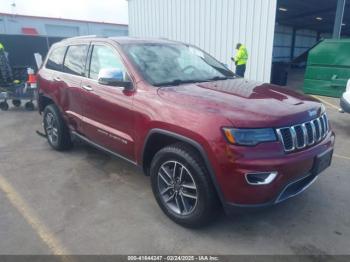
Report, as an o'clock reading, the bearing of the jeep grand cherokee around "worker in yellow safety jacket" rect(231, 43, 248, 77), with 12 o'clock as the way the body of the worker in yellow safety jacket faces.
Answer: The jeep grand cherokee is roughly at 9 o'clock from the worker in yellow safety jacket.

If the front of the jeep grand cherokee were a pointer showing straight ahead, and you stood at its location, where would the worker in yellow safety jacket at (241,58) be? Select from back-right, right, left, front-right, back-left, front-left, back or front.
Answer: back-left

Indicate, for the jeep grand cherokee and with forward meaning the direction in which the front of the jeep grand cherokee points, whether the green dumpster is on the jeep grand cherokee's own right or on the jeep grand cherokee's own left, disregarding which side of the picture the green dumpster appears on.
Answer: on the jeep grand cherokee's own left

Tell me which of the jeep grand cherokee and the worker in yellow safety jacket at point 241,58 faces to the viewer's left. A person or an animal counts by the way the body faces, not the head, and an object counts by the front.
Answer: the worker in yellow safety jacket

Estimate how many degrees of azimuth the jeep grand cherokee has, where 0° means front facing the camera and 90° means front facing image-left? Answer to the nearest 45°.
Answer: approximately 315°

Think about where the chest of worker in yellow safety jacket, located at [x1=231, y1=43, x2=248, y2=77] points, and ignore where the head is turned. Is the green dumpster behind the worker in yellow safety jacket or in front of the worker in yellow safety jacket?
behind

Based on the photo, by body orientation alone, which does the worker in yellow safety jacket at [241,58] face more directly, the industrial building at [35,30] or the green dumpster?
the industrial building

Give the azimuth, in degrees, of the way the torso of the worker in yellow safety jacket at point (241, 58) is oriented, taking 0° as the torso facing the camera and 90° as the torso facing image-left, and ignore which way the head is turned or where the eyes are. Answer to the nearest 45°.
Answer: approximately 90°

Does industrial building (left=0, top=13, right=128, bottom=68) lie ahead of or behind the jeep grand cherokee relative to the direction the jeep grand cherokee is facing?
behind

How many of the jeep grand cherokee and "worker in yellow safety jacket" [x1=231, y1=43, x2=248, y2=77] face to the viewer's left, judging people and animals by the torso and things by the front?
1
